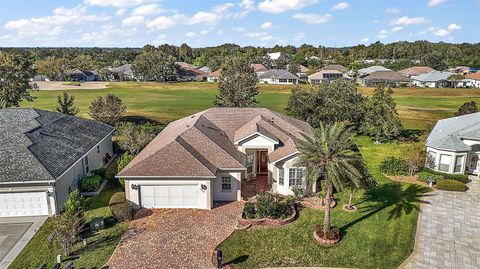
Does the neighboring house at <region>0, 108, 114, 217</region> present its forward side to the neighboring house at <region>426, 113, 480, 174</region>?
no

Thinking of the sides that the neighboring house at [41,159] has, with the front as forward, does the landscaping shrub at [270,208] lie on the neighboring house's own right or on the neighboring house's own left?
on the neighboring house's own left

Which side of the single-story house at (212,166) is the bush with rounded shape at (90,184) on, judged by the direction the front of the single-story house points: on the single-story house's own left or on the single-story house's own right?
on the single-story house's own right

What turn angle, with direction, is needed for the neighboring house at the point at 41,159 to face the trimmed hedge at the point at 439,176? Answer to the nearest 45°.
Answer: approximately 90° to its left

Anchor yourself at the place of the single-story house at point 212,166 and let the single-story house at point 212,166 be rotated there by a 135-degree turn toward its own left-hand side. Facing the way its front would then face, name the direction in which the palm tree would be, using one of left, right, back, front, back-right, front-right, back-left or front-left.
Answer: right

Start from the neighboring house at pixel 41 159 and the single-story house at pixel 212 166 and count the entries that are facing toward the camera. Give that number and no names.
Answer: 2

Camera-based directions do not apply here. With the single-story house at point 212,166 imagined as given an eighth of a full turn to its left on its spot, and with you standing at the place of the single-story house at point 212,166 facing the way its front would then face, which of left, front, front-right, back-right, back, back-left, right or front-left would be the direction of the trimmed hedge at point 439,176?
front-left

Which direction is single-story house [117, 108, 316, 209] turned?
toward the camera

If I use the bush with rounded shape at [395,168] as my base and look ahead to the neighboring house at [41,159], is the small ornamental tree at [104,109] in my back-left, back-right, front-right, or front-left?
front-right

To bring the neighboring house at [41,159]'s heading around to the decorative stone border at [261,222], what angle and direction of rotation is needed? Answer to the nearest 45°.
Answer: approximately 45° to its left

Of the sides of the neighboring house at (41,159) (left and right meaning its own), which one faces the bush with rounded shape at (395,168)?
left

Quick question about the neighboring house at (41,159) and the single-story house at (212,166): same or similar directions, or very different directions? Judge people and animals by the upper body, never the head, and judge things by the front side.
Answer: same or similar directions

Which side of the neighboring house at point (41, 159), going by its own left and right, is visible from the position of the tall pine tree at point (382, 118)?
left

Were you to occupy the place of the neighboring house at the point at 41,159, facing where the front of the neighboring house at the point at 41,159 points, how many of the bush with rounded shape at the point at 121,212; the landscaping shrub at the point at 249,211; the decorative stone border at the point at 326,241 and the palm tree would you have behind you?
0

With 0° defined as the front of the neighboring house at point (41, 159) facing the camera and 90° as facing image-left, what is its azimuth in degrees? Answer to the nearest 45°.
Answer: approximately 0°
